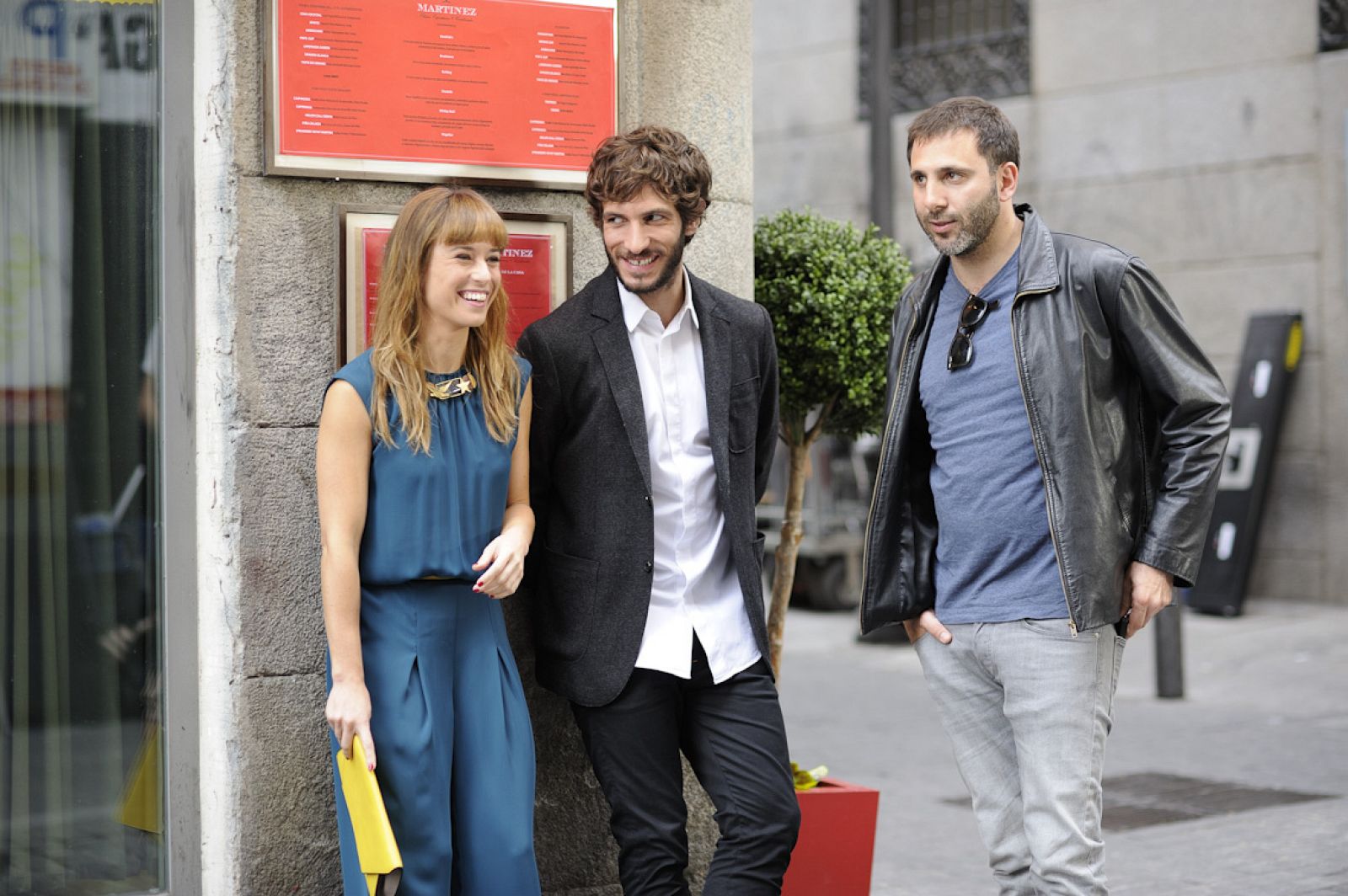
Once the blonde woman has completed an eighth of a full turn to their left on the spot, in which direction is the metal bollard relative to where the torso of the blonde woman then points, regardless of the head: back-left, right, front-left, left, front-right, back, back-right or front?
front-left

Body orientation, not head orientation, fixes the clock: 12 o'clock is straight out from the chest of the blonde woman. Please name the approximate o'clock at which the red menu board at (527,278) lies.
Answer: The red menu board is roughly at 8 o'clock from the blonde woman.

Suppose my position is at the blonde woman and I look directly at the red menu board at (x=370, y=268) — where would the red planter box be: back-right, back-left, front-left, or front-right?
front-right

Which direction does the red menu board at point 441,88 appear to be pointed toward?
toward the camera

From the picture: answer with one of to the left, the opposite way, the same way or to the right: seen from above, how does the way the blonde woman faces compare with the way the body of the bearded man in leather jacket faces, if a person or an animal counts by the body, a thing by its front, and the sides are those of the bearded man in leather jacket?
to the left

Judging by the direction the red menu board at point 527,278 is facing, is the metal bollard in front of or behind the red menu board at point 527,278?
behind

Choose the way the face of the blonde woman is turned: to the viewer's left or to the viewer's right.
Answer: to the viewer's right

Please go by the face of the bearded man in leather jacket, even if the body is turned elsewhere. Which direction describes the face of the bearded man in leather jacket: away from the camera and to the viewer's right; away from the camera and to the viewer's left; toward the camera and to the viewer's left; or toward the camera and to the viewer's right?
toward the camera and to the viewer's left

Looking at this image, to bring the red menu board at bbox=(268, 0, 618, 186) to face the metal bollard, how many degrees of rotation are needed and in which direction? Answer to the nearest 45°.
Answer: approximately 135° to its left

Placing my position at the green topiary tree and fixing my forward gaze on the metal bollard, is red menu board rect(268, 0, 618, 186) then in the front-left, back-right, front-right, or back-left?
back-left

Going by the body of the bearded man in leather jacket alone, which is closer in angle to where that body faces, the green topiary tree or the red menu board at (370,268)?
the red menu board

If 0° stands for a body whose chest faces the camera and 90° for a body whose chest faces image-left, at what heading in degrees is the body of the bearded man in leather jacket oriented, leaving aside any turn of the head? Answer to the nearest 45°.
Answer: approximately 45°

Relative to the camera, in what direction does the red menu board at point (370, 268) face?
facing the viewer

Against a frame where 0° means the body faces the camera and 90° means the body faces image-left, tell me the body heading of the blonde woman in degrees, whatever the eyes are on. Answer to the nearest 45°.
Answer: approximately 315°

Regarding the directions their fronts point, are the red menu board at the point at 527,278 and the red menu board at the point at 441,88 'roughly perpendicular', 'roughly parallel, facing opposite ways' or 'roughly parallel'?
roughly parallel

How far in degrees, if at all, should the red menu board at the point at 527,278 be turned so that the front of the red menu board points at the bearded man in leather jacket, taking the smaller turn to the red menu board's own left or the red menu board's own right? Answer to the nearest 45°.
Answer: approximately 45° to the red menu board's own left
